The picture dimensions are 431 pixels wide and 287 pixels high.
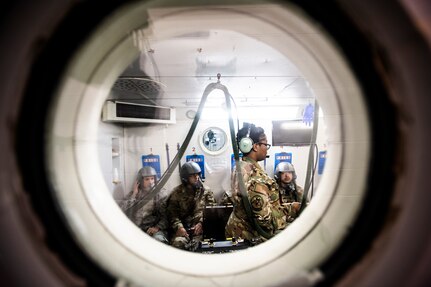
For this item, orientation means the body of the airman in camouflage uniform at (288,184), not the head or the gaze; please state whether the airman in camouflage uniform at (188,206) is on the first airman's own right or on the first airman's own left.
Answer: on the first airman's own right

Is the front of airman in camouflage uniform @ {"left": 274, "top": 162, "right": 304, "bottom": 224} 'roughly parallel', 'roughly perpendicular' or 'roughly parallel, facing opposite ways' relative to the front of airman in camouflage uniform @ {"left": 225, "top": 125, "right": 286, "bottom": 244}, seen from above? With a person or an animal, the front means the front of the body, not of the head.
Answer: roughly perpendicular

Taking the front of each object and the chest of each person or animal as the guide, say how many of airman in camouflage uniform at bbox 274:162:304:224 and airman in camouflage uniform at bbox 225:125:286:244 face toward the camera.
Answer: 1

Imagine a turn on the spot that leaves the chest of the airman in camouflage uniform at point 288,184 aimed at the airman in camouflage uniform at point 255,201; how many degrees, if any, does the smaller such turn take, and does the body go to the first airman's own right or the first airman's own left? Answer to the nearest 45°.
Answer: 0° — they already face them

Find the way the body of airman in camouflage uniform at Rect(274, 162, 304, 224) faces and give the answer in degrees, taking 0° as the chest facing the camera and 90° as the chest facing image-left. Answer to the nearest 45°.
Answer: approximately 0°
